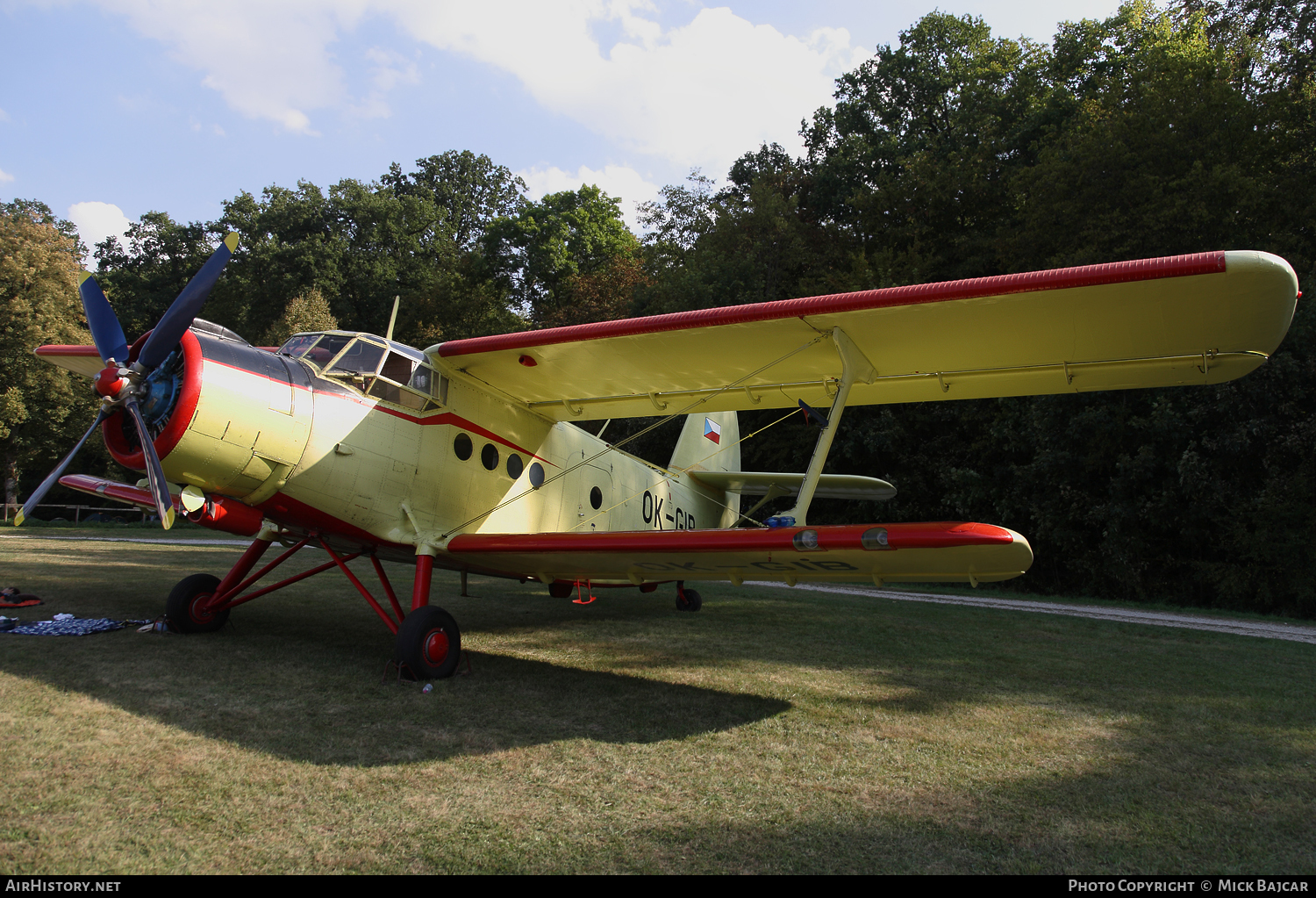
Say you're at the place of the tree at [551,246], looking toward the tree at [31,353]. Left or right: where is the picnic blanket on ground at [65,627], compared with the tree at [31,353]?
left

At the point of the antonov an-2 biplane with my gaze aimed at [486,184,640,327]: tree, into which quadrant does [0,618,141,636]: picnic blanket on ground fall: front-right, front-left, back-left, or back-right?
front-left

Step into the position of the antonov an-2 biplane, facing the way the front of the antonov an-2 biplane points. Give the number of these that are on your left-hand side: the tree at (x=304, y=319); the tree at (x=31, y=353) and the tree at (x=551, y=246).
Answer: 0

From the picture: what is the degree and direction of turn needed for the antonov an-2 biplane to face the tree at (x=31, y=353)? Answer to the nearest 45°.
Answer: approximately 90° to its right

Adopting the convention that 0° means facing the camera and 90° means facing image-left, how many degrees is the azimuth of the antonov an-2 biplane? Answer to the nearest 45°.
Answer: approximately 45°

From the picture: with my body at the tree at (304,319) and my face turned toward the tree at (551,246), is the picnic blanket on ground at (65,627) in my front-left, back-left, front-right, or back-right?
back-right

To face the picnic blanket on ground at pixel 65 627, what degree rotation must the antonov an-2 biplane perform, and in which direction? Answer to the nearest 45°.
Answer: approximately 45° to its right

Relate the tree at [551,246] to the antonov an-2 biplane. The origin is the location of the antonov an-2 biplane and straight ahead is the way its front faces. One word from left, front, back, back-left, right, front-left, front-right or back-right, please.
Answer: back-right

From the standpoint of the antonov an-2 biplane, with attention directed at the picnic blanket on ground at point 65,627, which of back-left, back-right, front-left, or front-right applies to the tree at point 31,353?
front-right

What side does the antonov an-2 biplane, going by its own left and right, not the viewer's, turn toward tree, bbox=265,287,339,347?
right

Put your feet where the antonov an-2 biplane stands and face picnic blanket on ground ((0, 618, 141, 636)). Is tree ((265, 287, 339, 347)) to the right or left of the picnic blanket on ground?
right

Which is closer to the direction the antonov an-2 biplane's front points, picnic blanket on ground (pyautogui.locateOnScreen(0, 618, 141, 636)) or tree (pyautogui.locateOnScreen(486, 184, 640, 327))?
the picnic blanket on ground

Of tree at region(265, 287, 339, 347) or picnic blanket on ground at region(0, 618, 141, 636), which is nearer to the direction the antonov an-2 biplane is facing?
the picnic blanket on ground
